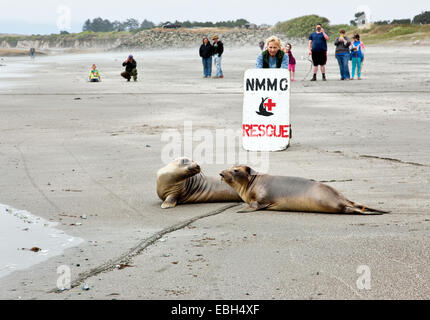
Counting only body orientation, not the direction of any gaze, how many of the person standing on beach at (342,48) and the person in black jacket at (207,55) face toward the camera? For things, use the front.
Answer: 2

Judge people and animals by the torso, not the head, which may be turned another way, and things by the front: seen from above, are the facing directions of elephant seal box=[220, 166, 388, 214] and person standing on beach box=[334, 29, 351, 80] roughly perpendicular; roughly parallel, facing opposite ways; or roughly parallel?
roughly perpendicular

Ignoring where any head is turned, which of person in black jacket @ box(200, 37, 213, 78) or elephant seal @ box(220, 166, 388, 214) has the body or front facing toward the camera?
the person in black jacket

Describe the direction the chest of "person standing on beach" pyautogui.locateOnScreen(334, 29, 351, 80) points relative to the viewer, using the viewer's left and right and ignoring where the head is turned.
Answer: facing the viewer

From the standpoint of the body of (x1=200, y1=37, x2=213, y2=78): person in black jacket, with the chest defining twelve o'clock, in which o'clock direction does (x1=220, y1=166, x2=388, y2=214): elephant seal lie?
The elephant seal is roughly at 12 o'clock from the person in black jacket.

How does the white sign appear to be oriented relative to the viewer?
toward the camera

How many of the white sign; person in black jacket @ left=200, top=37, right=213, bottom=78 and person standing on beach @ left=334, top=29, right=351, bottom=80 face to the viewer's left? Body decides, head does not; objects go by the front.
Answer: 0

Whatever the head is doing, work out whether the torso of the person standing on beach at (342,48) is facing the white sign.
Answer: yes

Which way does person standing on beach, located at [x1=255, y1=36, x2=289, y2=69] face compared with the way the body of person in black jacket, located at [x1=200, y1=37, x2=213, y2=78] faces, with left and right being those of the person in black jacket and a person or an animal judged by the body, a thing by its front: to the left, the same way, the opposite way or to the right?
the same way

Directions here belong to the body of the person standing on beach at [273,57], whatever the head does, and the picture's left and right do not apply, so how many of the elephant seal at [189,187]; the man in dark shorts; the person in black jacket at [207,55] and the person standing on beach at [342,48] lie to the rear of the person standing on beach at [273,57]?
3

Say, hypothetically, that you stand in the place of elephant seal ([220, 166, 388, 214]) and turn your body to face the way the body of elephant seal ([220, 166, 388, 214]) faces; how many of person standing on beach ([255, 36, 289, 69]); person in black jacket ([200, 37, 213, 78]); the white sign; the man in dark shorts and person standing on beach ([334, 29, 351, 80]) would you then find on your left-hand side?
0

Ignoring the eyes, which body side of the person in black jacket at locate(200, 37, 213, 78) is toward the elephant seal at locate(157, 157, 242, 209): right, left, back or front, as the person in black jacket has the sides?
front

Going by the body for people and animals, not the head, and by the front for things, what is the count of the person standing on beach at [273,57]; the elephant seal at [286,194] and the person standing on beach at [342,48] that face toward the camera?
2

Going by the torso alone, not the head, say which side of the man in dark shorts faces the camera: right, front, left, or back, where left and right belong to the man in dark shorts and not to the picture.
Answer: front

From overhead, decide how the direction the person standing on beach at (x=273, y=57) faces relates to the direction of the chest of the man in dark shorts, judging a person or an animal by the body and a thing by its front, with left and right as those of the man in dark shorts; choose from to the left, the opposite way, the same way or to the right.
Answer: the same way

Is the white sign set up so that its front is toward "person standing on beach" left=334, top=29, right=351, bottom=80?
no

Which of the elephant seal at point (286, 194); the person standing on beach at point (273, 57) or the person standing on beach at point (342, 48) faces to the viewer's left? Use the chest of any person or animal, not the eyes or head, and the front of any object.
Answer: the elephant seal

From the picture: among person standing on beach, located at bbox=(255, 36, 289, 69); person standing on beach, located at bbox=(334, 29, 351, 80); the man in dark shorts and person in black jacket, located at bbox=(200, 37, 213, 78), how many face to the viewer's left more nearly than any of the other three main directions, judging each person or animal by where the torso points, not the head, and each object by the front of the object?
0

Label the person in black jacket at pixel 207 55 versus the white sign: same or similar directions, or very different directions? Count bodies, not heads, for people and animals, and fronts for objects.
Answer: same or similar directions

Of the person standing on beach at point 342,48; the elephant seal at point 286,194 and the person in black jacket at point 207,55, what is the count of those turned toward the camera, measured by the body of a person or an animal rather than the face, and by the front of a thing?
2

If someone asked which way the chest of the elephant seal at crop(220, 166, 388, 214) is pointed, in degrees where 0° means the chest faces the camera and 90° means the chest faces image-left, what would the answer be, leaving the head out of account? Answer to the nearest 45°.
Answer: approximately 90°

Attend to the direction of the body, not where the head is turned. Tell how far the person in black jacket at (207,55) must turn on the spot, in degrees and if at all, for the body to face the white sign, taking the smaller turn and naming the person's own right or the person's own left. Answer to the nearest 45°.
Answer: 0° — they already face it

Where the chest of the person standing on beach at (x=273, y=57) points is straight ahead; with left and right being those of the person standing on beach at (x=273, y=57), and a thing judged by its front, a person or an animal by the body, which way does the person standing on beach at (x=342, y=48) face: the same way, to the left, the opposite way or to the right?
the same way

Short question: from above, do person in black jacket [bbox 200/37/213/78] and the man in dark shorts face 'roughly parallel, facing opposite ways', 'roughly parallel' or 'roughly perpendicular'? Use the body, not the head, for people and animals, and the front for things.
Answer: roughly parallel
